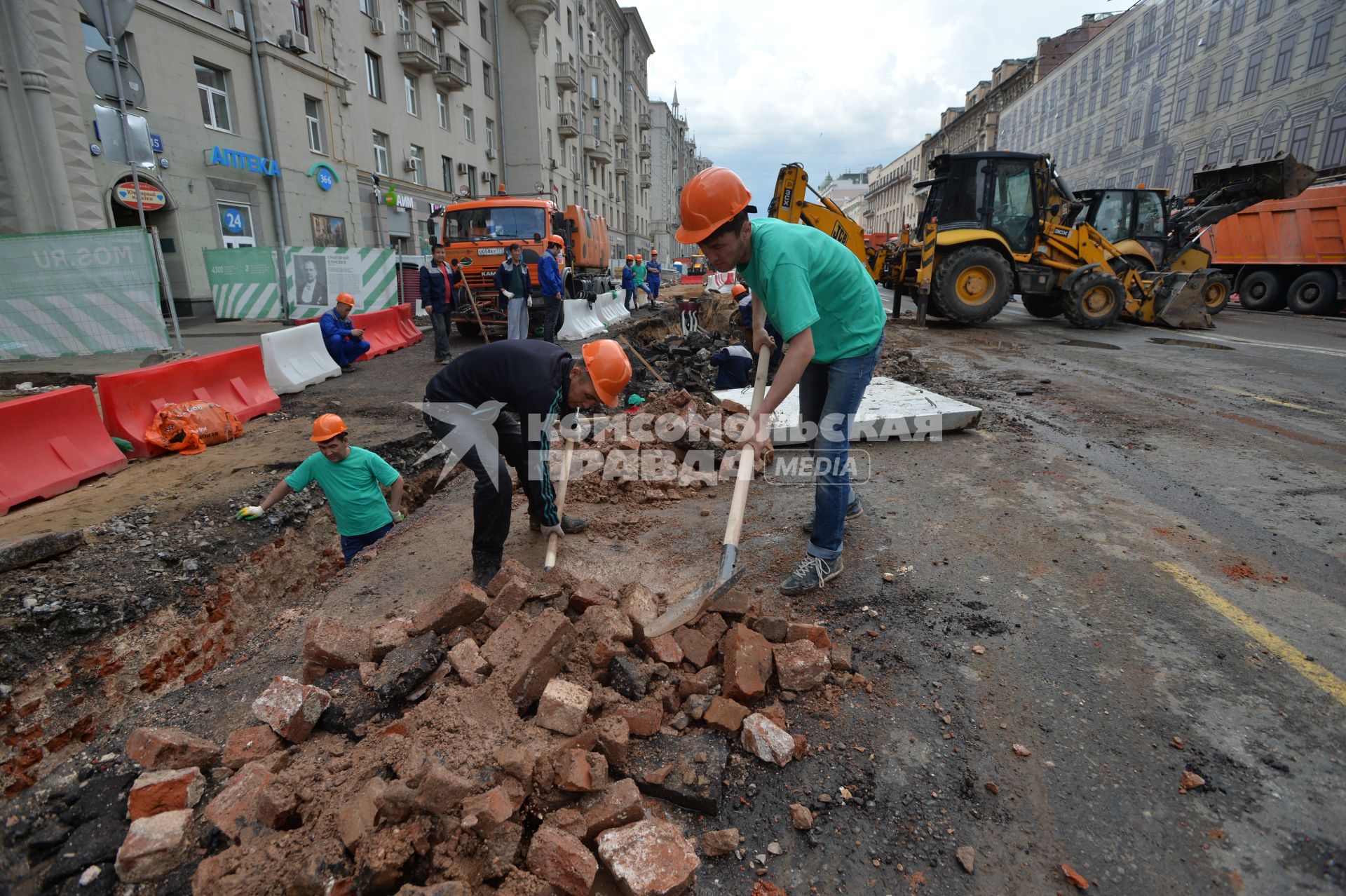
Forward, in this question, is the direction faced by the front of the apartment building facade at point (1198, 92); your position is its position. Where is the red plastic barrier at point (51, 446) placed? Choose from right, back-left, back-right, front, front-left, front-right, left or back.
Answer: front-left

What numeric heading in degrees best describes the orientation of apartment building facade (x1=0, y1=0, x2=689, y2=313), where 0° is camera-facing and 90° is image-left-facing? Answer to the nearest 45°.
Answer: approximately 315°

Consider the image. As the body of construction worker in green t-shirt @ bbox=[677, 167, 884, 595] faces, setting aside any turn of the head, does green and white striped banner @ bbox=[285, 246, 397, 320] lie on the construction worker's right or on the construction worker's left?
on the construction worker's right

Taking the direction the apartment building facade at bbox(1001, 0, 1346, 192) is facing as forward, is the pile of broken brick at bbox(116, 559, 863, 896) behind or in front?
in front

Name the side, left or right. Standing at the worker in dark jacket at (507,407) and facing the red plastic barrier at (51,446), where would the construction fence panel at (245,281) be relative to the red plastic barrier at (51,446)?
right

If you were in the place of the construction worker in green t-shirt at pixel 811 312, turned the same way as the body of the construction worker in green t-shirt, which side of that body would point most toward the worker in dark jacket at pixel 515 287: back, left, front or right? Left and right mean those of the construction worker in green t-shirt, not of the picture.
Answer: right

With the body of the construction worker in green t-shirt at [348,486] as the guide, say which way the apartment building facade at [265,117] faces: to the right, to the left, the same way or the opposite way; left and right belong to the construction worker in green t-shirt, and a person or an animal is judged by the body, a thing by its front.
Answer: to the left

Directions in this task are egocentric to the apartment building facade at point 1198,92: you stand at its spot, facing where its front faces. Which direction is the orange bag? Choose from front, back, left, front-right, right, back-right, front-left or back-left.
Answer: front-left

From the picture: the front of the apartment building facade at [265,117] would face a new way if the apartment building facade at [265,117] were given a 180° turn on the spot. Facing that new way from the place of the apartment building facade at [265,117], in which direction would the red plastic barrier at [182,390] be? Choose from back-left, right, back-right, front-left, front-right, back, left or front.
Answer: back-left

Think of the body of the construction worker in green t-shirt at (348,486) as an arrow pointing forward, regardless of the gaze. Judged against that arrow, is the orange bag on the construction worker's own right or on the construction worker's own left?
on the construction worker's own right

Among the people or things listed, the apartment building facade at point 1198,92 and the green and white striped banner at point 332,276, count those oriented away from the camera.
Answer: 0
